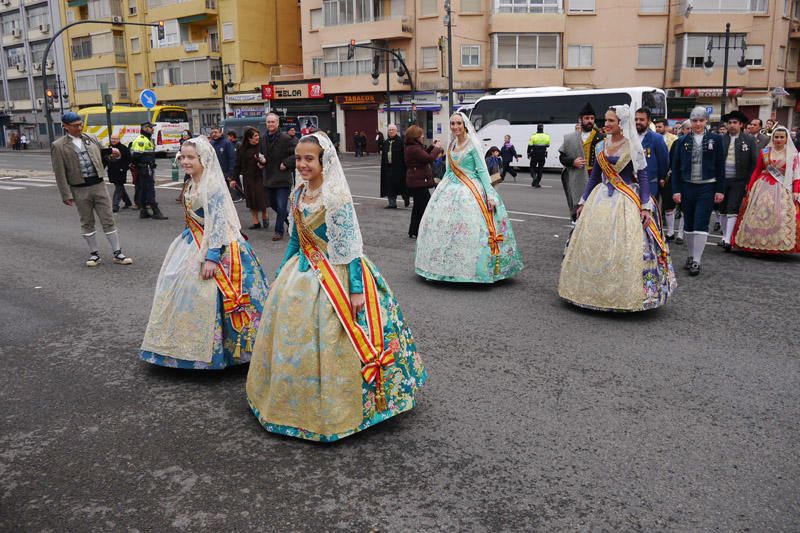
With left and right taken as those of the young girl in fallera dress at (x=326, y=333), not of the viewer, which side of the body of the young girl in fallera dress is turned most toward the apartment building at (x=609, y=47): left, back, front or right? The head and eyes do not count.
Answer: back

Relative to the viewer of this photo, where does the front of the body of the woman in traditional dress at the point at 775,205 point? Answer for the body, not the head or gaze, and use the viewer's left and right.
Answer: facing the viewer and to the left of the viewer

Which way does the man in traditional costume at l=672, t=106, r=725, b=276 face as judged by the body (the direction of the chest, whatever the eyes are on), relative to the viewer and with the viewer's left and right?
facing the viewer

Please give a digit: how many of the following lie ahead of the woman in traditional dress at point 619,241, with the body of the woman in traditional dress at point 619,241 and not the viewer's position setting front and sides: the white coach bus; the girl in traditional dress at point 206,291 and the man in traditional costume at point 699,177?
1

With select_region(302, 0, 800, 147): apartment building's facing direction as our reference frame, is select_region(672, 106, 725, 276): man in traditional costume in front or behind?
in front

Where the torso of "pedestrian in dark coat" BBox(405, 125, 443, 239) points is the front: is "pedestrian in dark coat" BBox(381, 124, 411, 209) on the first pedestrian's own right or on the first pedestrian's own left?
on the first pedestrian's own left

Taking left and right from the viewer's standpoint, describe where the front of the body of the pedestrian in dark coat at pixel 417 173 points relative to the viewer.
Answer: facing to the right of the viewer

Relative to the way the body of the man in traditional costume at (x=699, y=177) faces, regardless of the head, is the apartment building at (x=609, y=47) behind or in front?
behind

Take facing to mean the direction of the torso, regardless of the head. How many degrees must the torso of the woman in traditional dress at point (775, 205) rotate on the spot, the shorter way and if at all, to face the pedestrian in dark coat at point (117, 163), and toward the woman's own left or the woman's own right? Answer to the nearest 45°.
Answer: approximately 45° to the woman's own right

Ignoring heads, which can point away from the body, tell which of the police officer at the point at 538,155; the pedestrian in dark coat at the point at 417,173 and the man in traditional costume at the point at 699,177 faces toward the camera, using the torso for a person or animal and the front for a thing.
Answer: the man in traditional costume

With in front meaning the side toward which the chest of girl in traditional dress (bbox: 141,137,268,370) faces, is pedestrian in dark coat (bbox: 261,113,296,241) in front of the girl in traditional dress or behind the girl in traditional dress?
behind
